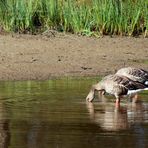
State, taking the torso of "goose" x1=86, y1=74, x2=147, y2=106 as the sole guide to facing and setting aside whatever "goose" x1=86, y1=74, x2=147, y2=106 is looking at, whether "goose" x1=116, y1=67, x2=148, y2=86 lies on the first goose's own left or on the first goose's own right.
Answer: on the first goose's own right

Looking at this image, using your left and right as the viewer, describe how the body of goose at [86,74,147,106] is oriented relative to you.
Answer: facing to the left of the viewer
